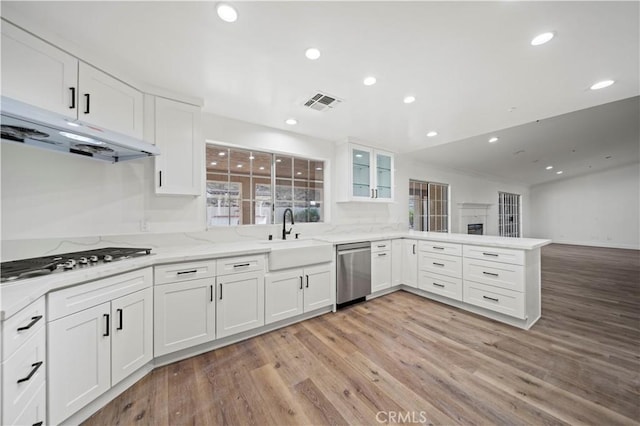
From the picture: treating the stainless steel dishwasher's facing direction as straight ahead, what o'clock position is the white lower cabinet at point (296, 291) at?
The white lower cabinet is roughly at 3 o'clock from the stainless steel dishwasher.

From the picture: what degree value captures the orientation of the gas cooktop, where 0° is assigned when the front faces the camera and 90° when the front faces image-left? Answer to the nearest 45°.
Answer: approximately 315°

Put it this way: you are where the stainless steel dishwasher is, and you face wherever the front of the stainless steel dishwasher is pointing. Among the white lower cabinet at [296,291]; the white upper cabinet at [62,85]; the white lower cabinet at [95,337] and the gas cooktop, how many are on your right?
4

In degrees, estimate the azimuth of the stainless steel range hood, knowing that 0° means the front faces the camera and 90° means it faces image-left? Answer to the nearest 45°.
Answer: approximately 315°

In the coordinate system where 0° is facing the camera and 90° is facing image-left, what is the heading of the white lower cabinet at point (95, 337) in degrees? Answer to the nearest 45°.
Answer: approximately 315°

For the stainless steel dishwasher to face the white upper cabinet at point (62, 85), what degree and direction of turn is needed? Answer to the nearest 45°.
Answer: approximately 90° to its right

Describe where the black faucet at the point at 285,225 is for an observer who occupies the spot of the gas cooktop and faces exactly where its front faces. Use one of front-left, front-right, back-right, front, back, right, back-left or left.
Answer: front-left

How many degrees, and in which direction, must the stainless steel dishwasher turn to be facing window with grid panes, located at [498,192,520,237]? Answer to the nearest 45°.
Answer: approximately 90° to its left

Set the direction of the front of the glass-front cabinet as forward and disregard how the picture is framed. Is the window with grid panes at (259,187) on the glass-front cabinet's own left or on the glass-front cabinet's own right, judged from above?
on the glass-front cabinet's own right

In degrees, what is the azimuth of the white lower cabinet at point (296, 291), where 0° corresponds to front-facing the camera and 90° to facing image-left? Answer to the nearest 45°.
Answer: approximately 315°

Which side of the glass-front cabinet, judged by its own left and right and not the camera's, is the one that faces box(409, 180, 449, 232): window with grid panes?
left

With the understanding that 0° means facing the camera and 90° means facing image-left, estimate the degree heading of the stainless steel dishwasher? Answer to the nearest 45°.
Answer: approximately 315°
